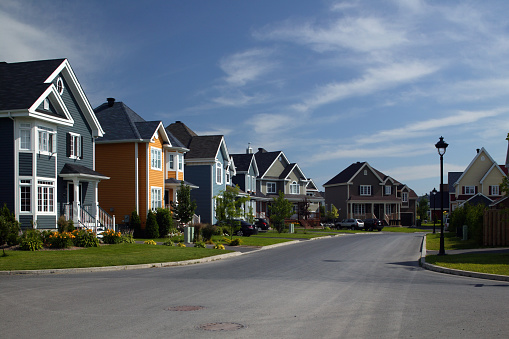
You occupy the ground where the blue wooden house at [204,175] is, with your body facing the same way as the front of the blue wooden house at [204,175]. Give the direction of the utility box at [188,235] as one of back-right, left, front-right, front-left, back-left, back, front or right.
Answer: front-right

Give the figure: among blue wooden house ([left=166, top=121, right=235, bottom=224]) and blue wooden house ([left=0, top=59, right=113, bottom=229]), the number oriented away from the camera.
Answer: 0

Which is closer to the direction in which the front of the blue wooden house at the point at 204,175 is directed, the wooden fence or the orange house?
the wooden fence

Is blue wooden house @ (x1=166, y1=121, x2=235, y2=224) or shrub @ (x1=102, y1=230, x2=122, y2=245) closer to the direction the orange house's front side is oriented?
the shrub

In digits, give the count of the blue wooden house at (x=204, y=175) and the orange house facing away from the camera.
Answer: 0

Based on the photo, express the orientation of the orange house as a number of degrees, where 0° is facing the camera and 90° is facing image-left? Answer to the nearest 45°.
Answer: approximately 315°

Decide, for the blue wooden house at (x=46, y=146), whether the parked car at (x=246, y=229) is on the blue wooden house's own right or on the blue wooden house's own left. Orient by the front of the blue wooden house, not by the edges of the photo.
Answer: on the blue wooden house's own left

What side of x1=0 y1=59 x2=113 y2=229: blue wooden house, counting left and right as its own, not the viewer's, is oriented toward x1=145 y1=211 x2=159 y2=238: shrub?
left

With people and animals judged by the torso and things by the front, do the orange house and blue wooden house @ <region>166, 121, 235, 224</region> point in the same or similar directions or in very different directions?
same or similar directions

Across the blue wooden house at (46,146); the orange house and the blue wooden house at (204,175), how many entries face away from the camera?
0

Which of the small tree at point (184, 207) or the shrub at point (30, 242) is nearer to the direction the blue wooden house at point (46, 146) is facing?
the shrub

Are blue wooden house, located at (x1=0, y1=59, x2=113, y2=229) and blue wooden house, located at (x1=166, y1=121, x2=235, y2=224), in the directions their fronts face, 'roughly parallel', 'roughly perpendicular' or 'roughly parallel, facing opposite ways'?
roughly parallel

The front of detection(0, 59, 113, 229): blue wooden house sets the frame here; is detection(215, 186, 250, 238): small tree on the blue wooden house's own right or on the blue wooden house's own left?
on the blue wooden house's own left
